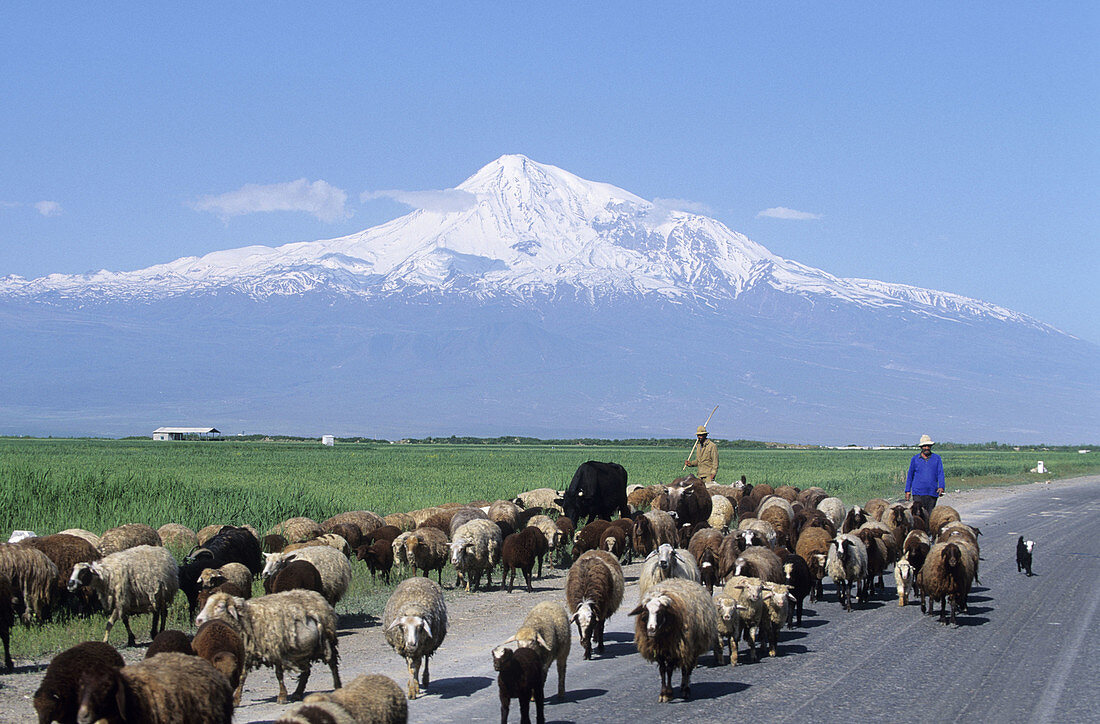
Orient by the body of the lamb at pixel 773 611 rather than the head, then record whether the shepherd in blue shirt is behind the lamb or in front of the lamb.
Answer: behind

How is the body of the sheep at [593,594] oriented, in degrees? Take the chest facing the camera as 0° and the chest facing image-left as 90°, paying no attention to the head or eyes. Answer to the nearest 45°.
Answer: approximately 0°

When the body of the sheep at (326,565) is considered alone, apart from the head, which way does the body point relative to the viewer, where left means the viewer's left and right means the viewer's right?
facing to the left of the viewer

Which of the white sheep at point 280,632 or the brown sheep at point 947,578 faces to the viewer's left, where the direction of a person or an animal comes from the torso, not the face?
the white sheep

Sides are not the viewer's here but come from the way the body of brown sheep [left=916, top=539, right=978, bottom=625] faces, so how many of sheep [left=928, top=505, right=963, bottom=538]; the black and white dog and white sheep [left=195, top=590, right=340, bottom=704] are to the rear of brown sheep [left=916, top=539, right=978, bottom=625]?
2

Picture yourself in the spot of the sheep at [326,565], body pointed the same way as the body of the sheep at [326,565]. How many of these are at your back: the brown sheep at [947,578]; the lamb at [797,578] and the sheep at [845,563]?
3

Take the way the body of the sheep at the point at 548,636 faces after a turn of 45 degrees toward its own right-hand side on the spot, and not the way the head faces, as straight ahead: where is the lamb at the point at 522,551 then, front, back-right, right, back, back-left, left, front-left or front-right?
right
